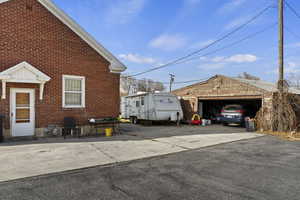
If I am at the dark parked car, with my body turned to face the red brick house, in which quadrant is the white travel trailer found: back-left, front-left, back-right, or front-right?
front-right

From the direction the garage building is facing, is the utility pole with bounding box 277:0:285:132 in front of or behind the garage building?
in front

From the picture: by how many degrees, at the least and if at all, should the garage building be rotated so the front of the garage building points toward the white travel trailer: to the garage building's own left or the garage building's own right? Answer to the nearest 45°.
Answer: approximately 45° to the garage building's own right

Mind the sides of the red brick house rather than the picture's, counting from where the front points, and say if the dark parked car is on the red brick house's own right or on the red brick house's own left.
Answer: on the red brick house's own left

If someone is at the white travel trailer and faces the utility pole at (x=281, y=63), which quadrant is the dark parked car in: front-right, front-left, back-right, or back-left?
front-left

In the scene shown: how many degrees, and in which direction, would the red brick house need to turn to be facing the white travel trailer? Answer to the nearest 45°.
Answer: approximately 135° to its left

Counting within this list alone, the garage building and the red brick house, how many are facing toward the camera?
2

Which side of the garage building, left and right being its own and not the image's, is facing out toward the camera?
front
